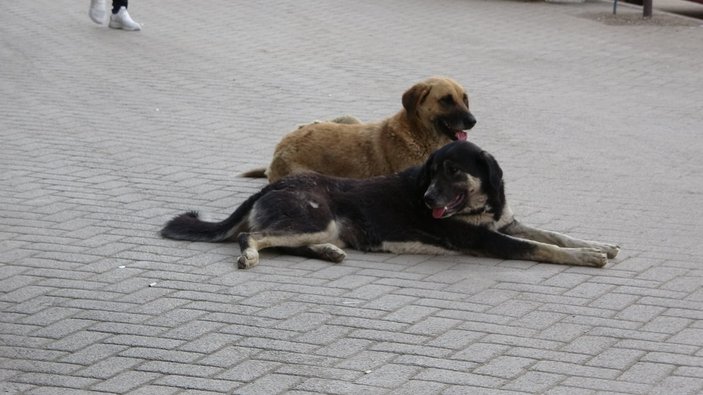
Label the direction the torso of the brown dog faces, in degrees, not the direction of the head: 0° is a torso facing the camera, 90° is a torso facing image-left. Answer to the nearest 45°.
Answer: approximately 270°

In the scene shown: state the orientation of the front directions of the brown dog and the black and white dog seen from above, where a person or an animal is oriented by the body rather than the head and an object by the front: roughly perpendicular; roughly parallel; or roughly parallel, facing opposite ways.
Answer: roughly parallel

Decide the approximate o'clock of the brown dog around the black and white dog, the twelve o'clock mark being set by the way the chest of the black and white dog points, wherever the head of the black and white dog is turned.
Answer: The brown dog is roughly at 9 o'clock from the black and white dog.

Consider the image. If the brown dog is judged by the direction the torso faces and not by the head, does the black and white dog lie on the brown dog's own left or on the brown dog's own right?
on the brown dog's own right

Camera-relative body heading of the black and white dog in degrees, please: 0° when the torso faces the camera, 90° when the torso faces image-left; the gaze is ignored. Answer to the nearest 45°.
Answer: approximately 270°

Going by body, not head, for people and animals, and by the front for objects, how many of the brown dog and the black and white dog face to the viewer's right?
2
